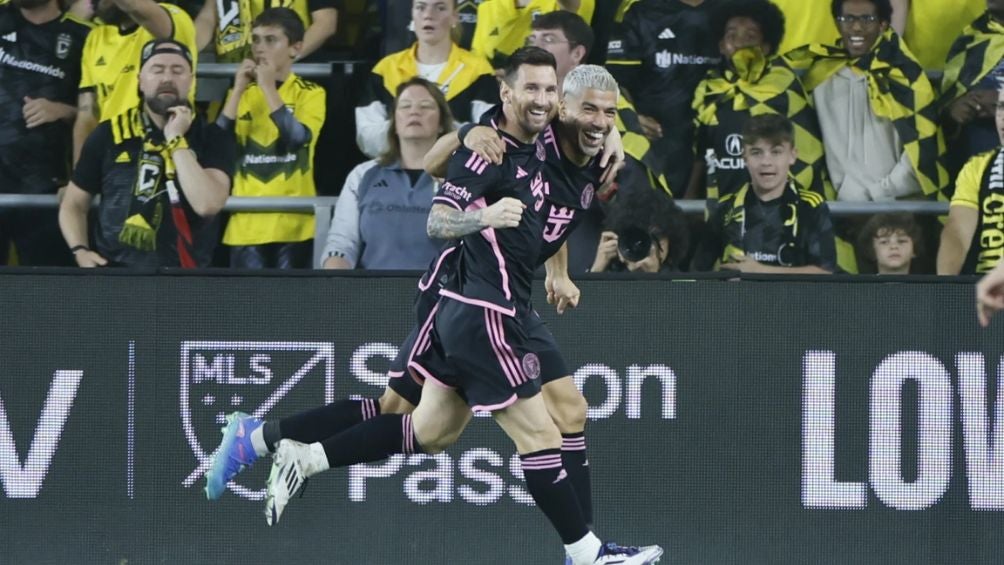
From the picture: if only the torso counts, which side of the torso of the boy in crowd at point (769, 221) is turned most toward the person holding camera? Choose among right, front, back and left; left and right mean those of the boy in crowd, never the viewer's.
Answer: right

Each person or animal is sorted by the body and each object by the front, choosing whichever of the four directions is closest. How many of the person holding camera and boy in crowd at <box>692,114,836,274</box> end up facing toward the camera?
2

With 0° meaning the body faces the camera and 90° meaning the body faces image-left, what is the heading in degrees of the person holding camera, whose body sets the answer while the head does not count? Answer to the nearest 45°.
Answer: approximately 0°

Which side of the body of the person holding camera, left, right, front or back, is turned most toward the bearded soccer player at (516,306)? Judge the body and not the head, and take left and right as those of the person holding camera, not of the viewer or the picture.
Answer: front

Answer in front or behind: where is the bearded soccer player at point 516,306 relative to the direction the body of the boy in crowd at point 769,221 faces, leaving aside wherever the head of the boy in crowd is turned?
in front

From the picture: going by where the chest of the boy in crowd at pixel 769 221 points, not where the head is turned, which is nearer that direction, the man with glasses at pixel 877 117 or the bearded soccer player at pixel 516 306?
the bearded soccer player

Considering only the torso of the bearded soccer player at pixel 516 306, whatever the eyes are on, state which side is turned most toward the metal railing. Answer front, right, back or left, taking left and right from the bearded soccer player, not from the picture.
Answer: back

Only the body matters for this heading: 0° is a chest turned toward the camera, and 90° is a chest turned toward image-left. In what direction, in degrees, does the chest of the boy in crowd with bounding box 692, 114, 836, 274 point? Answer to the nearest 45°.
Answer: approximately 0°

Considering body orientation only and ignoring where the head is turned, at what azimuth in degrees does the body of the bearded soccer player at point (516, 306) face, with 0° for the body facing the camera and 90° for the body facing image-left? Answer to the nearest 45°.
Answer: approximately 315°

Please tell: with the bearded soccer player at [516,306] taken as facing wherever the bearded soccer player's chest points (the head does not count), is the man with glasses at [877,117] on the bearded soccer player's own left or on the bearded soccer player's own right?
on the bearded soccer player's own left

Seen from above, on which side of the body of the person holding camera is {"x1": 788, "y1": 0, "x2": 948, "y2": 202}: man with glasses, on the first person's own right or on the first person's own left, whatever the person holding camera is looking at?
on the first person's own left
